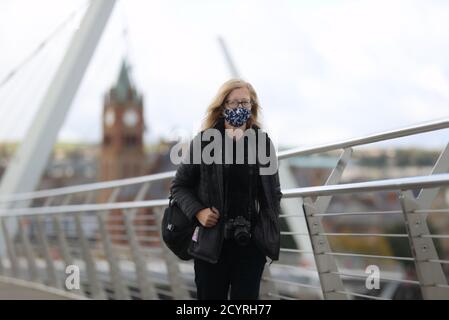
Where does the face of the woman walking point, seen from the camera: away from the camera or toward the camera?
toward the camera

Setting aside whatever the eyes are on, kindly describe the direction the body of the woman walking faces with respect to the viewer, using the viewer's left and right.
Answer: facing the viewer
